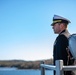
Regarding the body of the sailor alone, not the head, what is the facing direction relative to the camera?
to the viewer's left
